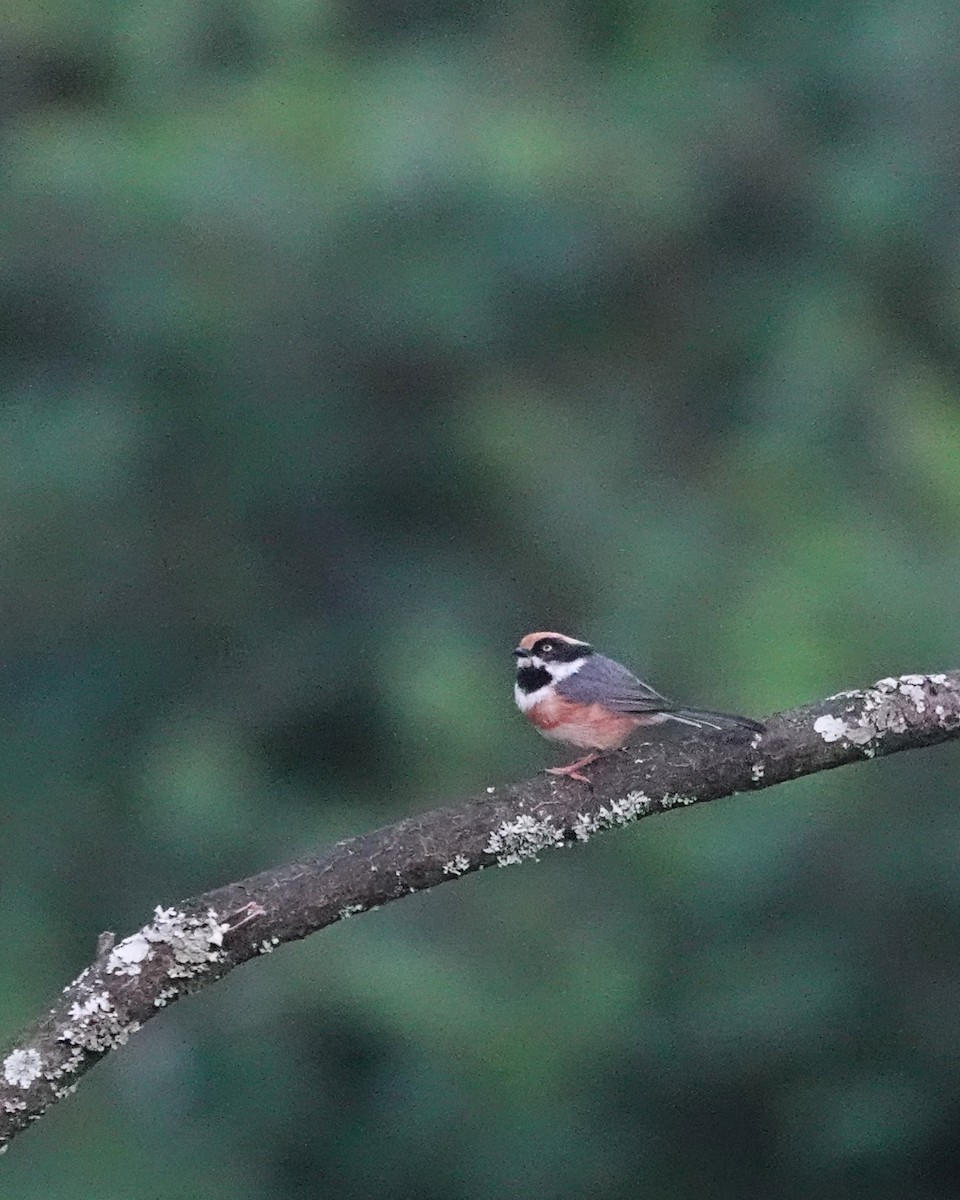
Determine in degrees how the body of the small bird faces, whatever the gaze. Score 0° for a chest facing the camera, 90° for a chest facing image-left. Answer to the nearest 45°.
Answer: approximately 90°
